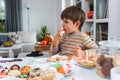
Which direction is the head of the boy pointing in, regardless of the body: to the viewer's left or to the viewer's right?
to the viewer's left

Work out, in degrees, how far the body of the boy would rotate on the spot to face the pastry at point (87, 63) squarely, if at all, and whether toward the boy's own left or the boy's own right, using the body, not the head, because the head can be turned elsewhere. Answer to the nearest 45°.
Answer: approximately 45° to the boy's own left

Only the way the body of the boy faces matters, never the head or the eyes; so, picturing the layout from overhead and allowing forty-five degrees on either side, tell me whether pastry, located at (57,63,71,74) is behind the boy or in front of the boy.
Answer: in front

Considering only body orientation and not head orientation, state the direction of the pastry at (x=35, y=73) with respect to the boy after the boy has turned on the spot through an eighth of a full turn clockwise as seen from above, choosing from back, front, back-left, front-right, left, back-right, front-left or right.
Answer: left

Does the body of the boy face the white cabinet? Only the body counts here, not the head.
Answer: no

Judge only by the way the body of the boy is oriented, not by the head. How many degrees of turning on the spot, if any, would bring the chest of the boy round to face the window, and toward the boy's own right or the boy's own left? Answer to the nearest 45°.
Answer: approximately 90° to the boy's own right

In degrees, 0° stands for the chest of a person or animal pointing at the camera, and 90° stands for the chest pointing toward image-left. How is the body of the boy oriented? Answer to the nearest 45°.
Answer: approximately 45°

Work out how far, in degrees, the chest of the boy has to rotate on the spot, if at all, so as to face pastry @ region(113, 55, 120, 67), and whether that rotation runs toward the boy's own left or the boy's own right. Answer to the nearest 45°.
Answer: approximately 45° to the boy's own left

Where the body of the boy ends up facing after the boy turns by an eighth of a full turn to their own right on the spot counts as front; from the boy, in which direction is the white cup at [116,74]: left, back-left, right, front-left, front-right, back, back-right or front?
left

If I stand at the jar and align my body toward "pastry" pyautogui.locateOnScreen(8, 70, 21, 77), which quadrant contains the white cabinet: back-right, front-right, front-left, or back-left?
back-right

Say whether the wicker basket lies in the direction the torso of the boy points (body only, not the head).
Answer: no

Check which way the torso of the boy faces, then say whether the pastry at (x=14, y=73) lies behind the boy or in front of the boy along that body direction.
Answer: in front

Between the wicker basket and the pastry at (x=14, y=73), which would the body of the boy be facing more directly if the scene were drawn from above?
the pastry

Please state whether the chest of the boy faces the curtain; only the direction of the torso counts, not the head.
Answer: no
